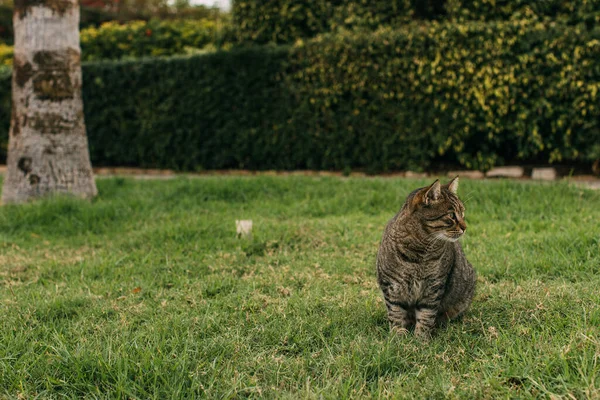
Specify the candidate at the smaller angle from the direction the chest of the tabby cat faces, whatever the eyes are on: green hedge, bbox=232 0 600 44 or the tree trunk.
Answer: the tree trunk

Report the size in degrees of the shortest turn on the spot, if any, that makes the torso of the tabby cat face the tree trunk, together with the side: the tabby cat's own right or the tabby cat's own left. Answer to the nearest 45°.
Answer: approximately 90° to the tabby cat's own right

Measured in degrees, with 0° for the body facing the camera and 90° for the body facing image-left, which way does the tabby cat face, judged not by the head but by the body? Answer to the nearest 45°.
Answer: approximately 45°

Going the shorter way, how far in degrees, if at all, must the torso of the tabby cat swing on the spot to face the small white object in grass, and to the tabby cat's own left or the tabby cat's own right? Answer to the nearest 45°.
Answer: approximately 90° to the tabby cat's own right

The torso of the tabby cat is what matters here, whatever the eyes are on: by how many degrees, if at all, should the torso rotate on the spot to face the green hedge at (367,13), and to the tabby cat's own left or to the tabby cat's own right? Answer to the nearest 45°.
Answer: approximately 135° to the tabby cat's own right

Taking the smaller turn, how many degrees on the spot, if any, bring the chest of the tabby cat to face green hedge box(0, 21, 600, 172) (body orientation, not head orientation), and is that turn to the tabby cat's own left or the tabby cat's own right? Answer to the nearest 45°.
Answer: approximately 135° to the tabby cat's own right
